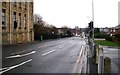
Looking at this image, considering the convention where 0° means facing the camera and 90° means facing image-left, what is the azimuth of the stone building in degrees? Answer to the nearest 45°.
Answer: approximately 315°

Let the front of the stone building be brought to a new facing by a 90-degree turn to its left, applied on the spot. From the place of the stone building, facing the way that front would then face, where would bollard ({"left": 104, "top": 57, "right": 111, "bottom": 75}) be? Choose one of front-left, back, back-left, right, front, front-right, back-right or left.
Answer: back-right
